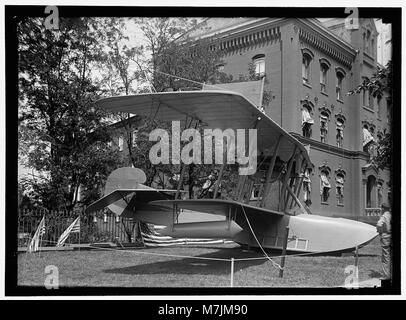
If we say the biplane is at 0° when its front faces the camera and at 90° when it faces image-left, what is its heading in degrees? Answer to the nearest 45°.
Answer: approximately 315°

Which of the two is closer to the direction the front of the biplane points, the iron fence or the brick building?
the brick building

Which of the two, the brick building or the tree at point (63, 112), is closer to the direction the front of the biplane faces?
the brick building

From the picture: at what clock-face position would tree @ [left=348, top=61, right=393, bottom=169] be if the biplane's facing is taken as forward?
The tree is roughly at 11 o'clock from the biplane.

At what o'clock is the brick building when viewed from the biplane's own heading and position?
The brick building is roughly at 9 o'clock from the biplane.
